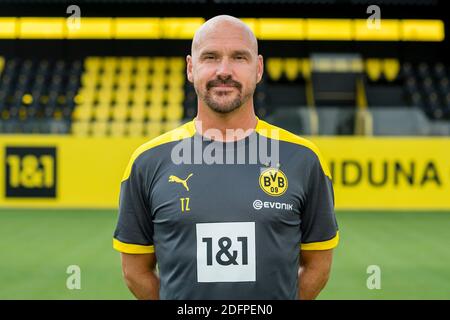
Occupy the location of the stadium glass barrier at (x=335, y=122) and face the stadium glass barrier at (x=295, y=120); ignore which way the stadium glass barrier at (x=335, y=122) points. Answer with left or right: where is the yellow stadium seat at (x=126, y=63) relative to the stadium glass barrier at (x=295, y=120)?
right

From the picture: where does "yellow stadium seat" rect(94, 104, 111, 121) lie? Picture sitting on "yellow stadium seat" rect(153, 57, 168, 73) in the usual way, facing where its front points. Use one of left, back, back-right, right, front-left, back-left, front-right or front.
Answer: front-right

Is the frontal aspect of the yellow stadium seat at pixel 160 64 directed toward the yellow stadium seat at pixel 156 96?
yes

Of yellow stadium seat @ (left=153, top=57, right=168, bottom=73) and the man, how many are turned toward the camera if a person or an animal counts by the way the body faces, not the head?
2

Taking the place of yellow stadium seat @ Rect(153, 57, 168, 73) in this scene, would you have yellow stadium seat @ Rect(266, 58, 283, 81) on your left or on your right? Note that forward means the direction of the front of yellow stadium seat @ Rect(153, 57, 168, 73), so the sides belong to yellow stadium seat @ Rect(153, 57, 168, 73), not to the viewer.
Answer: on your left

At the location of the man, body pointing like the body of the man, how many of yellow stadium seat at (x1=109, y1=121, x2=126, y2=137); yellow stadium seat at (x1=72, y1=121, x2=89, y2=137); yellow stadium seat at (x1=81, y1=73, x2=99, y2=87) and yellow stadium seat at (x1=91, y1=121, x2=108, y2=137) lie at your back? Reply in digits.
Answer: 4

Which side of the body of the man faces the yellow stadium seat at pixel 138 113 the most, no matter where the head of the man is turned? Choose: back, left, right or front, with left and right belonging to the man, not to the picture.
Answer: back

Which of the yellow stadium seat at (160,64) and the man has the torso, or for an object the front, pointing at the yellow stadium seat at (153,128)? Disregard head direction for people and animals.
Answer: the yellow stadium seat at (160,64)

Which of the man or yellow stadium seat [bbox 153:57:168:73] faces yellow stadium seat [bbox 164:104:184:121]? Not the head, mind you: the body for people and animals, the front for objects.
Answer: yellow stadium seat [bbox 153:57:168:73]

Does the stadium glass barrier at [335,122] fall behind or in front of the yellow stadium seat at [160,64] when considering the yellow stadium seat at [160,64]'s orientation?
in front

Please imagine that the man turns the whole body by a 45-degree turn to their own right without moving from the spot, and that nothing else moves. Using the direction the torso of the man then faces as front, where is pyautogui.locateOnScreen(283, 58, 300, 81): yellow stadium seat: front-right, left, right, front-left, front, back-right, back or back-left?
back-right

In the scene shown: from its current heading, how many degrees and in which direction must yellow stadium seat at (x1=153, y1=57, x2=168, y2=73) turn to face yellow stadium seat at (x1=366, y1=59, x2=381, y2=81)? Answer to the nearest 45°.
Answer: approximately 90° to its left
